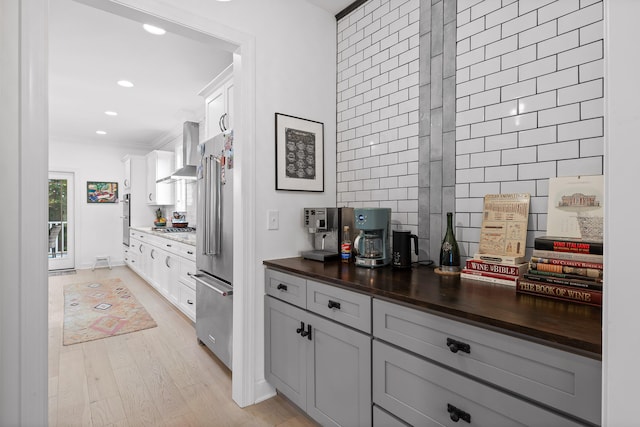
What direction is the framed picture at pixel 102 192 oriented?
toward the camera

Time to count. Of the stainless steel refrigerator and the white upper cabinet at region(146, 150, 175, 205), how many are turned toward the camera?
0

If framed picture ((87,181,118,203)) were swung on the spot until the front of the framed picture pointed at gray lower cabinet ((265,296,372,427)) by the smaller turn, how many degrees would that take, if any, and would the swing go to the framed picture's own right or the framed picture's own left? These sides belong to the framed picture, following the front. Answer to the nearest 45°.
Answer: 0° — it already faces it

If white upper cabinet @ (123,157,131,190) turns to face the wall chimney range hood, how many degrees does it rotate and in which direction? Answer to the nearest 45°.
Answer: approximately 90° to its left

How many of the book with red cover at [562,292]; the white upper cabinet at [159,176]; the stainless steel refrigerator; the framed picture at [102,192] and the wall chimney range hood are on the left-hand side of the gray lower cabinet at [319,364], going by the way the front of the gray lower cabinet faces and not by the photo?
1

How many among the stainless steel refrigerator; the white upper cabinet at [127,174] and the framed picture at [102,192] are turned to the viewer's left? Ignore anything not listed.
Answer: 2

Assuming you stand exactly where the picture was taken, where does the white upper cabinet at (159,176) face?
facing to the left of the viewer

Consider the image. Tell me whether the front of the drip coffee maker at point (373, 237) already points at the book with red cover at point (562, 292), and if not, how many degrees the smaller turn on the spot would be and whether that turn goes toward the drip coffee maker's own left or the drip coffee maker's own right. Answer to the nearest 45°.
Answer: approximately 90° to the drip coffee maker's own left

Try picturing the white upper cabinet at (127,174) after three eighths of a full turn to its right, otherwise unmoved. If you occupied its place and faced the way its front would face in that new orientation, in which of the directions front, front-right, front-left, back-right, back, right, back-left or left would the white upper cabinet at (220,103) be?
back-right

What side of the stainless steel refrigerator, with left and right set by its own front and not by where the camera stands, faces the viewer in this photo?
left

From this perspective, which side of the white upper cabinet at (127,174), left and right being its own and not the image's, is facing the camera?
left

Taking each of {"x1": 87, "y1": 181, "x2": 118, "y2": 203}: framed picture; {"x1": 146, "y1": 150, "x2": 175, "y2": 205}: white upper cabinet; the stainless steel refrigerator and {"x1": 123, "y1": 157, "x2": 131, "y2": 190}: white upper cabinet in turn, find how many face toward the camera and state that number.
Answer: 1

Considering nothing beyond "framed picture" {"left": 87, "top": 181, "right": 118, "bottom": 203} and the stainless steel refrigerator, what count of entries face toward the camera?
1
